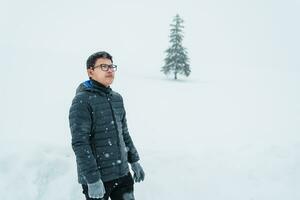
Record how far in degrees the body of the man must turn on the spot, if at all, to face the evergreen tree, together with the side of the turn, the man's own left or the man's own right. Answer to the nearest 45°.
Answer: approximately 135° to the man's own left

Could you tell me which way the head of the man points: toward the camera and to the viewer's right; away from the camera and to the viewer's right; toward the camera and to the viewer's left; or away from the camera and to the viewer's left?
toward the camera and to the viewer's right
